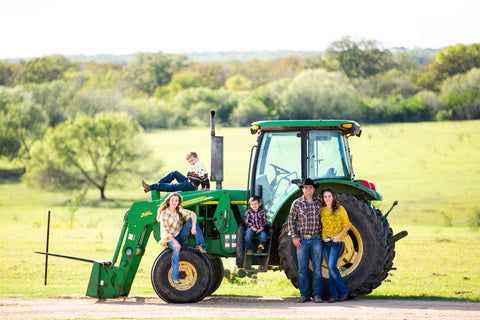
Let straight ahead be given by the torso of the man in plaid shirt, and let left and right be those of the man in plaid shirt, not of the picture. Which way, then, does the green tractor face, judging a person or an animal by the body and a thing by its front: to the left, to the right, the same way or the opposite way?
to the right

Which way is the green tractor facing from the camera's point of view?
to the viewer's left

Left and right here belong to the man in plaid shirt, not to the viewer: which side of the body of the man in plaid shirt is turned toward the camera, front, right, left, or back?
front

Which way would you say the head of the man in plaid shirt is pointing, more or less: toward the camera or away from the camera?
toward the camera
